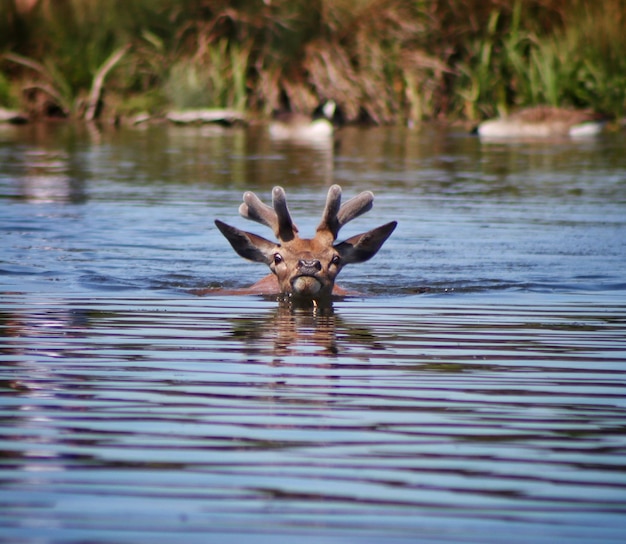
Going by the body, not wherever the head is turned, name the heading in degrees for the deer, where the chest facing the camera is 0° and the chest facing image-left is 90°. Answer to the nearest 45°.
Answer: approximately 0°
